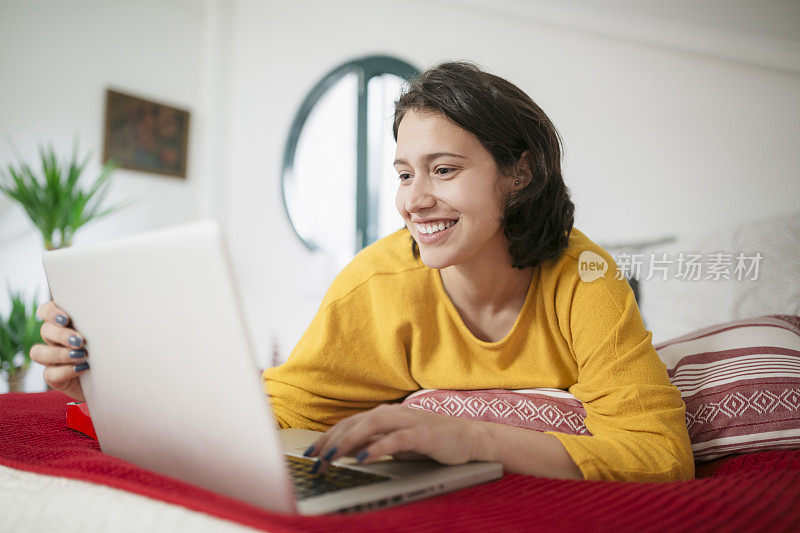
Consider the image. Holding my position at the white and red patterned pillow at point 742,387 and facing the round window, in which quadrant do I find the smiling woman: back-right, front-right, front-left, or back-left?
front-left

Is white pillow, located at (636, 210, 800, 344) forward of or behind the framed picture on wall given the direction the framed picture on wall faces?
forward

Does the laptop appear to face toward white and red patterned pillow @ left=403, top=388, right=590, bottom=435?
yes

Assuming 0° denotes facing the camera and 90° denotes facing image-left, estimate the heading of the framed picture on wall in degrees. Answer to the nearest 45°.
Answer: approximately 315°

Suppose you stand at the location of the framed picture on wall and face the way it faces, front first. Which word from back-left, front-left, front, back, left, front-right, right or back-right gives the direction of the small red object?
front-right

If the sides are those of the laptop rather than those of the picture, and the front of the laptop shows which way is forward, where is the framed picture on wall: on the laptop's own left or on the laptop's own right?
on the laptop's own left

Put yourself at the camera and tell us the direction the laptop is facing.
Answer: facing away from the viewer and to the right of the viewer

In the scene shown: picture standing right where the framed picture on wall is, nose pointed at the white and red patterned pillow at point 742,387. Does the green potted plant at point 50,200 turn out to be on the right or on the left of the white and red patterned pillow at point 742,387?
right

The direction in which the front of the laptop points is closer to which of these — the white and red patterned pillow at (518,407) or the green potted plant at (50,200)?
the white and red patterned pillow

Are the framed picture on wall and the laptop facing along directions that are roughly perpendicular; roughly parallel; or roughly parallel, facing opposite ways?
roughly perpendicular

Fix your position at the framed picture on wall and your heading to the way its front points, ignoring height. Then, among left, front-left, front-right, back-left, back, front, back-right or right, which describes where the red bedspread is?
front-right

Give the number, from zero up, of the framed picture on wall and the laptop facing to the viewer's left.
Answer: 0

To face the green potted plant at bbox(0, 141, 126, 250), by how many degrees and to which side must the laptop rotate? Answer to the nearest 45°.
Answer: approximately 45° to its left
